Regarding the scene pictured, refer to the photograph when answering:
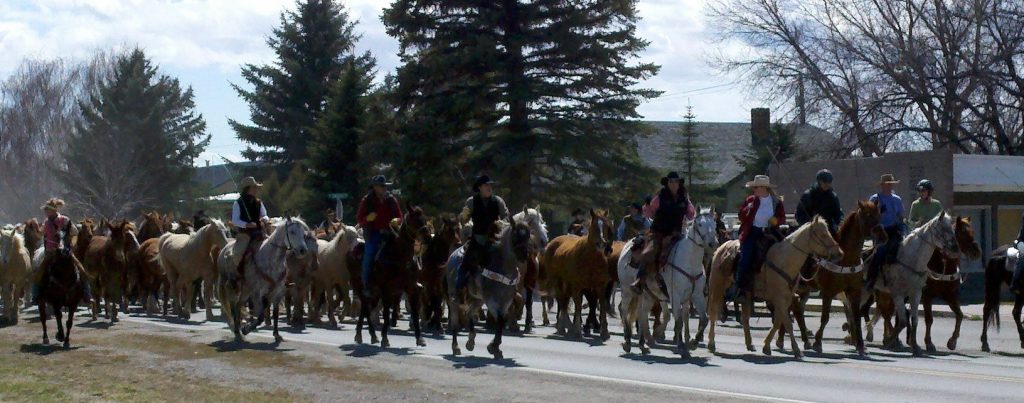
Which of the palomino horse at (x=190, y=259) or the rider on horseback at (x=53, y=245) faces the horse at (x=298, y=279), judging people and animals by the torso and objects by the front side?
the palomino horse

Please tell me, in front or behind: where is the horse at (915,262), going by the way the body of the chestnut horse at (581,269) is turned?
in front

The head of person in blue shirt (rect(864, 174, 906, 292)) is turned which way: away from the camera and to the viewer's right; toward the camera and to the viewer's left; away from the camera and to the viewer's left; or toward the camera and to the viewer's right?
toward the camera and to the viewer's right

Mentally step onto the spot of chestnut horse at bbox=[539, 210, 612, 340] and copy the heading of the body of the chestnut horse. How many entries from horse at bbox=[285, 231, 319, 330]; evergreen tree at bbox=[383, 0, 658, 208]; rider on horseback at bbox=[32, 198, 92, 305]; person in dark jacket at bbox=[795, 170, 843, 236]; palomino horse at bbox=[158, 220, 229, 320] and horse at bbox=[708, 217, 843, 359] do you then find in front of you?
2

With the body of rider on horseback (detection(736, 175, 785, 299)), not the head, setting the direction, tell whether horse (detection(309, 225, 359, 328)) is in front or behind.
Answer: behind

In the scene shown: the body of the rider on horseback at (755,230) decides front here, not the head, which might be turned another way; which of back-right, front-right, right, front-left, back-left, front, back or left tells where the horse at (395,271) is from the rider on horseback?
back-right

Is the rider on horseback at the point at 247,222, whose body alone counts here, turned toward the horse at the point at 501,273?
yes
